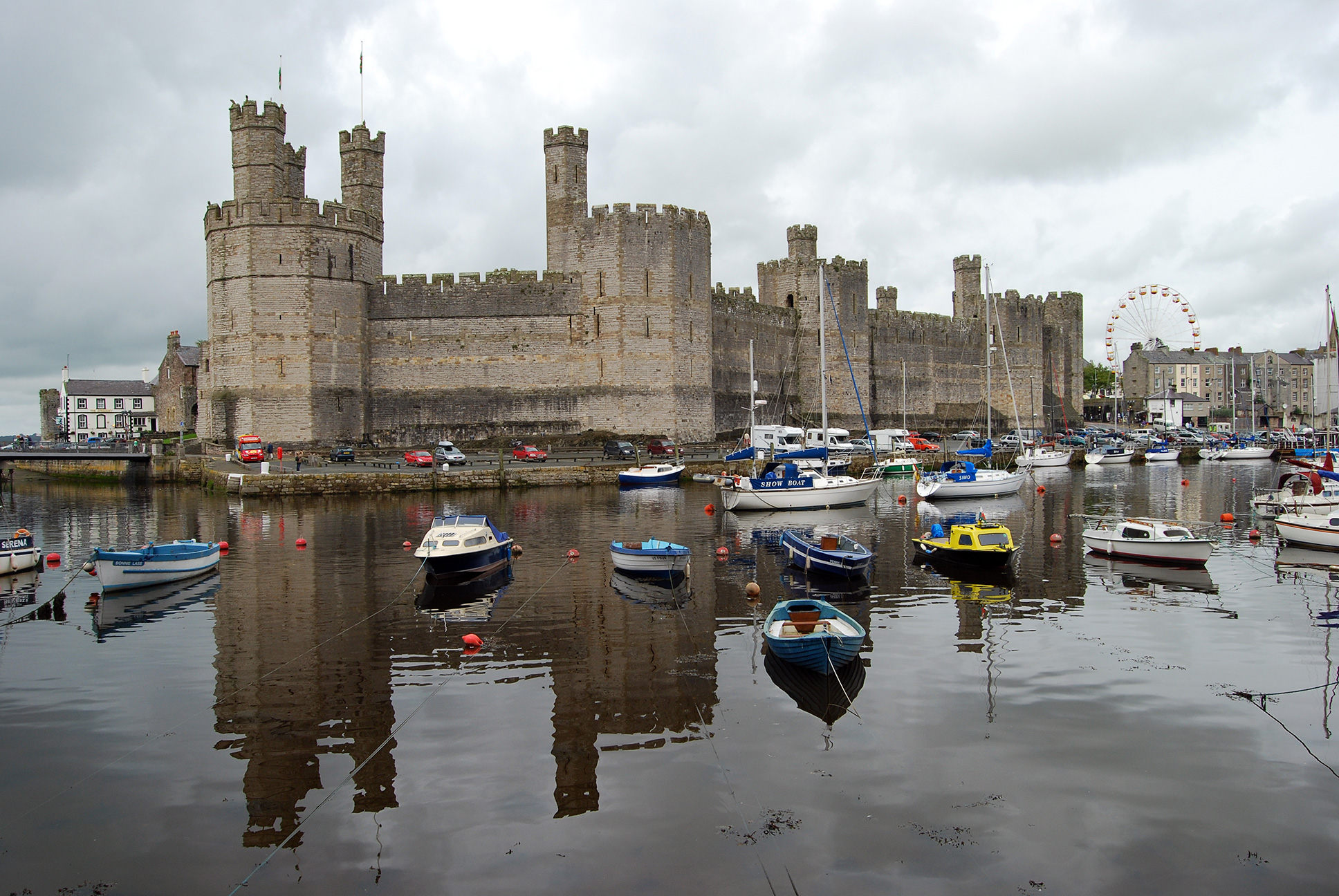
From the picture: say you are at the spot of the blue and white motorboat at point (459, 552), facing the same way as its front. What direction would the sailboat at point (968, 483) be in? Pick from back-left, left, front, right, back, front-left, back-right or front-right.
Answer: back

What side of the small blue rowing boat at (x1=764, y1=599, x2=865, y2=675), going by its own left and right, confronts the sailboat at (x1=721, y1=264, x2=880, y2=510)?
back

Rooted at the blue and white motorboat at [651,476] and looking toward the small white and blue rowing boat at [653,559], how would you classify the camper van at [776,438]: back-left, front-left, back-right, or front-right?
back-left

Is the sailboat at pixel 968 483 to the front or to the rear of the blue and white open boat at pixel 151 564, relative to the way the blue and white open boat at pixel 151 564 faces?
to the rear

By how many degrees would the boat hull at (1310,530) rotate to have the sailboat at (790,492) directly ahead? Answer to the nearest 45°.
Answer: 0° — it already faces it

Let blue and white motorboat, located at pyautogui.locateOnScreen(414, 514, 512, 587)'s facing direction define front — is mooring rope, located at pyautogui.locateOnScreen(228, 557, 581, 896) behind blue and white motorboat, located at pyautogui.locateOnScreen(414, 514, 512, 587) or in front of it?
in front
